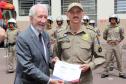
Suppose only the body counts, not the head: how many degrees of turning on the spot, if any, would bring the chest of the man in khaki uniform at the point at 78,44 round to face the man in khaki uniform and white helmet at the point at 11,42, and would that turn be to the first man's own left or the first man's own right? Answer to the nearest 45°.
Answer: approximately 180°

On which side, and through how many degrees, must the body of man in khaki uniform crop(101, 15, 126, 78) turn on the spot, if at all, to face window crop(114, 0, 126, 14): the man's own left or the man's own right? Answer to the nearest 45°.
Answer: approximately 180°

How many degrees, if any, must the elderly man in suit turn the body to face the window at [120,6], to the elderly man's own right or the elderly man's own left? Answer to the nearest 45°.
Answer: approximately 135° to the elderly man's own left

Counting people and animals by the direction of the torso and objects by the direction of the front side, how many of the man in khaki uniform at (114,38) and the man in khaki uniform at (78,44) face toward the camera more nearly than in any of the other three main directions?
2

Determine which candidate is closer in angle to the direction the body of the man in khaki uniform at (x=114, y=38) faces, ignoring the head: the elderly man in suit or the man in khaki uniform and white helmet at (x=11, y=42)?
the elderly man in suit

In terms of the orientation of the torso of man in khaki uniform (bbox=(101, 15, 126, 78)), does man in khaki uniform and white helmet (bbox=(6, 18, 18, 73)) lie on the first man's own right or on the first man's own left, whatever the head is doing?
on the first man's own right

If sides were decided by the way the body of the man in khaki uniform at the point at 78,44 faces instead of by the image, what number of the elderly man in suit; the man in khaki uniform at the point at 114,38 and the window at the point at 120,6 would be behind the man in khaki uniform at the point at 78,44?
2

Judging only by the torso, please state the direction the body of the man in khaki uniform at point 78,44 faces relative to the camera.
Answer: toward the camera

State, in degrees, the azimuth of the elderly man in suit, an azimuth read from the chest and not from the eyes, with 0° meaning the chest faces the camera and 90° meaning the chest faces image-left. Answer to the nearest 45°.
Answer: approximately 315°

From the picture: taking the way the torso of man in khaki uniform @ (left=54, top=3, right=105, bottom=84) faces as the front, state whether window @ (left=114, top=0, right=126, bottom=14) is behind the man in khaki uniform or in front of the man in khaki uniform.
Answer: behind

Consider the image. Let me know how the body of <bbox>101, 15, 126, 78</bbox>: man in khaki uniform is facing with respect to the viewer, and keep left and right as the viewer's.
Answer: facing the viewer

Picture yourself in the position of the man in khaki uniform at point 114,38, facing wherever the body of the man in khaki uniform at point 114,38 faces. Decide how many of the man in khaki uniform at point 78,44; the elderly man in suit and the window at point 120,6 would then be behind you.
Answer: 1

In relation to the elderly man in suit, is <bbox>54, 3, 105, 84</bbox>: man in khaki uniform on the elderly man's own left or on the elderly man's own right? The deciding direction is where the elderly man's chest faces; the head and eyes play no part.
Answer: on the elderly man's own left
